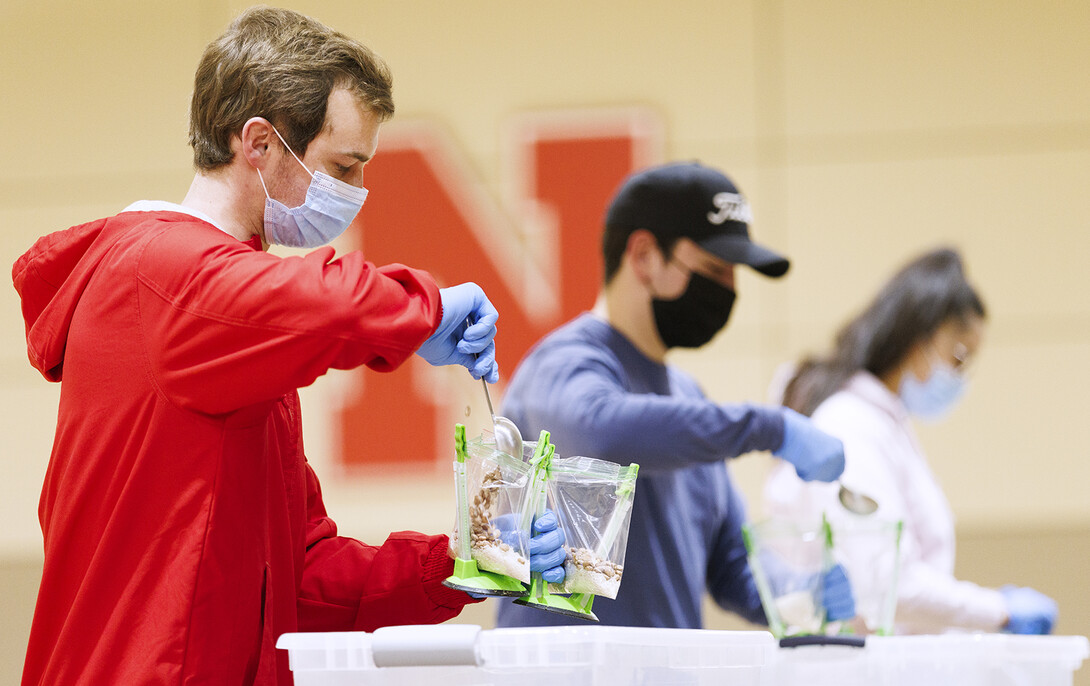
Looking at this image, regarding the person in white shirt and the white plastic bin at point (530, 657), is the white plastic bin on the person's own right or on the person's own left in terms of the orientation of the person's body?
on the person's own right

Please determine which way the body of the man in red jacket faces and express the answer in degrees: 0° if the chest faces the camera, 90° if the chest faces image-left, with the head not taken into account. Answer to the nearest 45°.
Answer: approximately 270°

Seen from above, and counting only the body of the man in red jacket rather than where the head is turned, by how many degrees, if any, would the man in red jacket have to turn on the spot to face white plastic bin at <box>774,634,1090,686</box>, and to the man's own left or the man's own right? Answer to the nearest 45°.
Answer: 0° — they already face it

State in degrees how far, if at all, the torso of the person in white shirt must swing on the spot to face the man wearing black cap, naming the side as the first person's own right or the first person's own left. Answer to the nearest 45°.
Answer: approximately 135° to the first person's own right

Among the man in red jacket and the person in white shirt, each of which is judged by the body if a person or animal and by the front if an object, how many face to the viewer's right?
2

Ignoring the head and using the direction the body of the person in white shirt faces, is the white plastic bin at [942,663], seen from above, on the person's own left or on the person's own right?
on the person's own right

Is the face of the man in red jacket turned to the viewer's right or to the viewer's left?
to the viewer's right

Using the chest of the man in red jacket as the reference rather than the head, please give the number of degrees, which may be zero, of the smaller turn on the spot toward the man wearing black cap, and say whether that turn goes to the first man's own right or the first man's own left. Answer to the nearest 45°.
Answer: approximately 45° to the first man's own left

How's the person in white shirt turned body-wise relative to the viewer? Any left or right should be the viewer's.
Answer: facing to the right of the viewer
